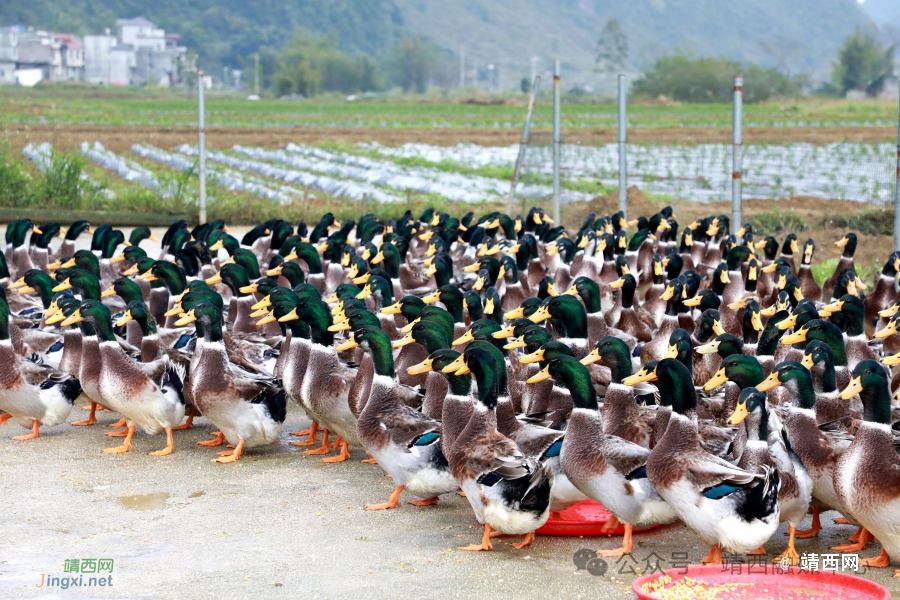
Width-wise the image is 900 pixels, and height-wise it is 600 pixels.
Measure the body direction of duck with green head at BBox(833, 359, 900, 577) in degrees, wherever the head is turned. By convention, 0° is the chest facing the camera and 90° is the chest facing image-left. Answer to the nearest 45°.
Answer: approximately 45°

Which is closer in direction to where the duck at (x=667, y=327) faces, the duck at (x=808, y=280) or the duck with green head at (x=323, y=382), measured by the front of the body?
the duck with green head

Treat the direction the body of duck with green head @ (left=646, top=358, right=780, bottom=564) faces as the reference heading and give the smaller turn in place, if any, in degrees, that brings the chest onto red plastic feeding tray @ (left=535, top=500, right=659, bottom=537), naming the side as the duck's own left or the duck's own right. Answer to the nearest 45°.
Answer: approximately 45° to the duck's own right

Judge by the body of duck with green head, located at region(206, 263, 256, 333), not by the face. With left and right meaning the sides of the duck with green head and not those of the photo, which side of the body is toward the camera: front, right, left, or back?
left

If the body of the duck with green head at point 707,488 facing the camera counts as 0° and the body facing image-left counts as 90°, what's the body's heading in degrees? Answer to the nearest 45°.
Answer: approximately 90°

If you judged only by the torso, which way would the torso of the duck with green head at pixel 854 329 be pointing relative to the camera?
to the viewer's left

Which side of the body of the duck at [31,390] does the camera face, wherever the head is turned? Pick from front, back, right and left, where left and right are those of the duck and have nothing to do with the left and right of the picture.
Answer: left
